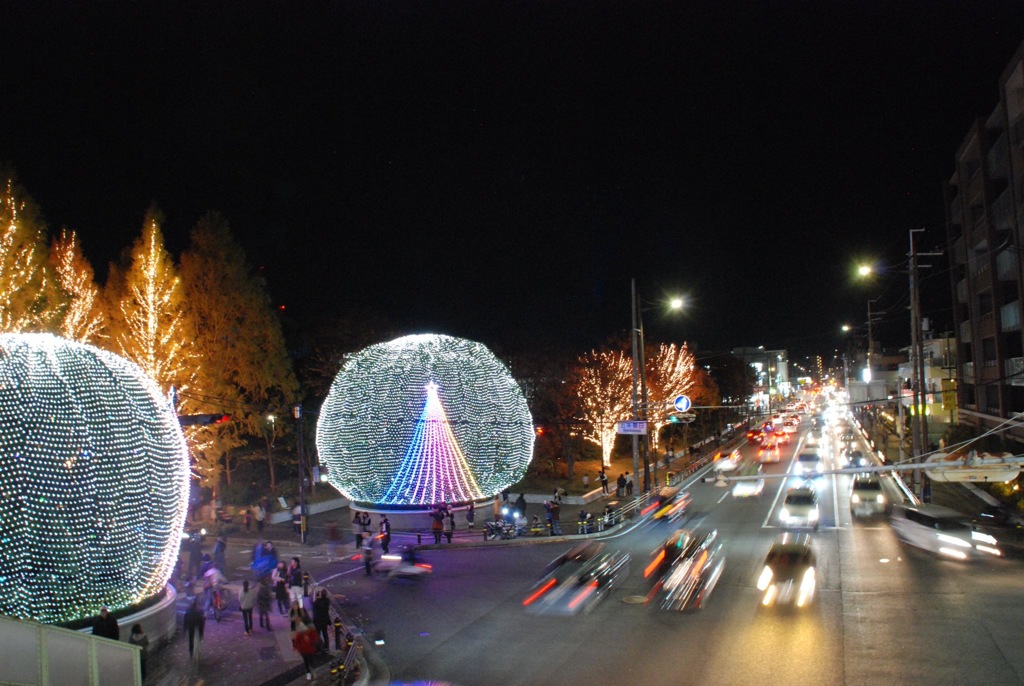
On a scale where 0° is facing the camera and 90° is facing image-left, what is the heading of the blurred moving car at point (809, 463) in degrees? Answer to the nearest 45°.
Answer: approximately 0°

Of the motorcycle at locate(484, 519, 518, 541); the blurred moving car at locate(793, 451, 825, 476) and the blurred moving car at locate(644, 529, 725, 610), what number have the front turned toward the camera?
1

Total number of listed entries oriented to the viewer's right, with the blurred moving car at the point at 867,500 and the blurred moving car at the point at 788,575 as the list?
0

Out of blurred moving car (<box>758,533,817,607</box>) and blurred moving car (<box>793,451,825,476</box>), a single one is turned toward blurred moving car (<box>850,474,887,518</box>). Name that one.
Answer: blurred moving car (<box>793,451,825,476</box>)

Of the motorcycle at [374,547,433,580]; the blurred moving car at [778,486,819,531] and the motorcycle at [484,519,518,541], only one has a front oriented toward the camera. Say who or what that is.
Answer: the blurred moving car

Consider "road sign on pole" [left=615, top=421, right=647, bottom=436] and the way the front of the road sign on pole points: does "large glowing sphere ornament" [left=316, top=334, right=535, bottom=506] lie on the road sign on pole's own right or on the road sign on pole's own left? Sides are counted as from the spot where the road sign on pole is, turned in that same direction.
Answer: on the road sign on pole's own right

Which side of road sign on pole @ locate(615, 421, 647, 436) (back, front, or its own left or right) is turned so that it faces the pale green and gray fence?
front
